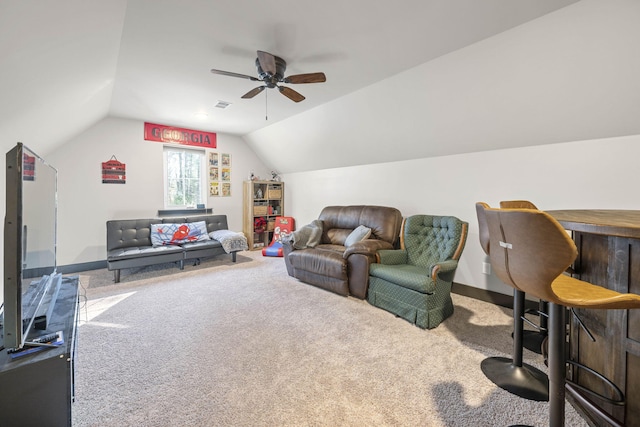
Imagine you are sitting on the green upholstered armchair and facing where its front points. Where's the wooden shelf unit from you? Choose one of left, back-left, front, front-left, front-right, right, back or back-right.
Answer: right

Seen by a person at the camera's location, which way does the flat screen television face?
facing to the right of the viewer

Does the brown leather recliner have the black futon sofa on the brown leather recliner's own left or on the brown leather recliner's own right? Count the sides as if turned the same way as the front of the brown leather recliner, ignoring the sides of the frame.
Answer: on the brown leather recliner's own right

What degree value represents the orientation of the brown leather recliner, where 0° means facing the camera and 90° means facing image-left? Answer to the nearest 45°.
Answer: approximately 45°

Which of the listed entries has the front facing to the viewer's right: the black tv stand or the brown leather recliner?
the black tv stand

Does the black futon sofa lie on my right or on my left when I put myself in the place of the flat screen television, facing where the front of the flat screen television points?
on my left

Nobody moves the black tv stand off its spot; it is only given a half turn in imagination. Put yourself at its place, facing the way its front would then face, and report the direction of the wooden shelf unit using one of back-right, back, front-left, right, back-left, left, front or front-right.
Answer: back-right

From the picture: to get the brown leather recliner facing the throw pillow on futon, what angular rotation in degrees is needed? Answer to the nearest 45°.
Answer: approximately 45° to its right

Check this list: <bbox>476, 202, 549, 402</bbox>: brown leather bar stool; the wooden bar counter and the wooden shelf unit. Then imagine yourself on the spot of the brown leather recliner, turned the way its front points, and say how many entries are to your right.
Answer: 1

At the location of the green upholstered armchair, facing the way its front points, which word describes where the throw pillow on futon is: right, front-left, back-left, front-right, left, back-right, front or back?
front-right

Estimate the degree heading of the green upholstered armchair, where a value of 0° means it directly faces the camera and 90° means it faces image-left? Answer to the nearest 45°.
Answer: approximately 45°

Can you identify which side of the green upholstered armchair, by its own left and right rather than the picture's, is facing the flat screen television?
front

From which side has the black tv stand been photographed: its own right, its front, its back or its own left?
right

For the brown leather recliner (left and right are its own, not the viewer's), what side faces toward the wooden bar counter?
left
